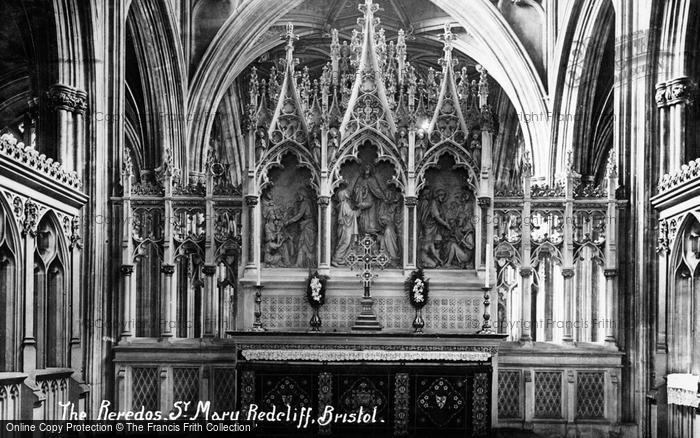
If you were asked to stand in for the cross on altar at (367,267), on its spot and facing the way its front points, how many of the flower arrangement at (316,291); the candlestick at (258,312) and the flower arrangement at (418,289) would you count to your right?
2

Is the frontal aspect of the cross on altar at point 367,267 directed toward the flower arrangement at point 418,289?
no

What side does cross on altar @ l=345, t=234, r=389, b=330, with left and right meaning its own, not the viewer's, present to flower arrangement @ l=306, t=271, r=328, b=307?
right

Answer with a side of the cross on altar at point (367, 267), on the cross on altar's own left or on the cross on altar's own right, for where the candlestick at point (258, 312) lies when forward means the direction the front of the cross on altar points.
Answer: on the cross on altar's own right

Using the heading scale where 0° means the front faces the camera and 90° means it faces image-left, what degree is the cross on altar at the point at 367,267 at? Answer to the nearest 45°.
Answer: approximately 0°
